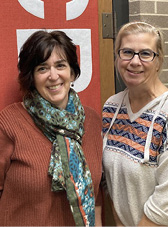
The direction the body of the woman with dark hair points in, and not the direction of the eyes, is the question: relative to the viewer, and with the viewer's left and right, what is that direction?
facing the viewer and to the right of the viewer

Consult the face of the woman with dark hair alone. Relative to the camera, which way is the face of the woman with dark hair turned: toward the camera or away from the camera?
toward the camera
